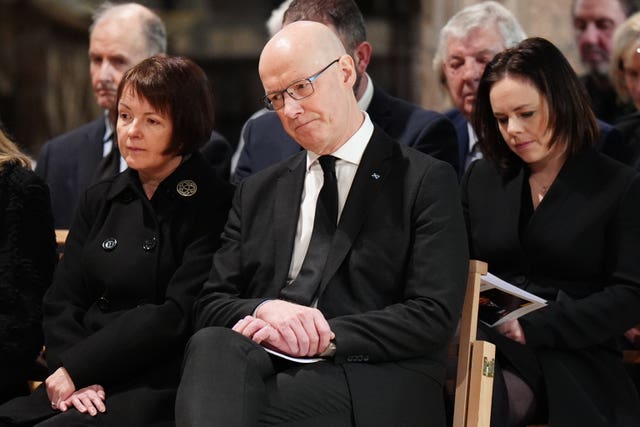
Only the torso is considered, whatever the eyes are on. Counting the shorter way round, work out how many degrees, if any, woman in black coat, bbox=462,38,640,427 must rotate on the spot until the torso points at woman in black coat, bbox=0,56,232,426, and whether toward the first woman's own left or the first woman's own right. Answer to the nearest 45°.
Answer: approximately 45° to the first woman's own right

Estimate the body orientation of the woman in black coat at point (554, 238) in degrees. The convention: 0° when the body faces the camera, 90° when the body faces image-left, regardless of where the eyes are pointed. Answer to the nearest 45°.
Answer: approximately 45°

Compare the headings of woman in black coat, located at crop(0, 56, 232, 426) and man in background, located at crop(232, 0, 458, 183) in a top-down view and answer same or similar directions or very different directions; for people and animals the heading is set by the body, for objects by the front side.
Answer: same or similar directions

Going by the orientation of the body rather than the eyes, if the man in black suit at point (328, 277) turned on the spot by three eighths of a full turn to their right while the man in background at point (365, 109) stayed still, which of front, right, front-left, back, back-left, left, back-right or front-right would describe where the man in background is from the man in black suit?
front

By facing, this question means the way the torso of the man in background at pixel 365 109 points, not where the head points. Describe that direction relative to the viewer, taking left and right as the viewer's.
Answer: facing the viewer and to the left of the viewer

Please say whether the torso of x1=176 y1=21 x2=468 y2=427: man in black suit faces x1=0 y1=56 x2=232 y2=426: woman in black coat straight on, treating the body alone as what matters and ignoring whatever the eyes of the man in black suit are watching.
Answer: no

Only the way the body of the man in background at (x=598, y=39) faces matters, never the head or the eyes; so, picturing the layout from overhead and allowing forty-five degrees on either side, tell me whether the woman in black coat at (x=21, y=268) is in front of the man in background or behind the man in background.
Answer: in front

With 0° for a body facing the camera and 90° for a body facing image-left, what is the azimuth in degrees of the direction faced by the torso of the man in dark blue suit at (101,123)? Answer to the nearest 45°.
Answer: approximately 45°

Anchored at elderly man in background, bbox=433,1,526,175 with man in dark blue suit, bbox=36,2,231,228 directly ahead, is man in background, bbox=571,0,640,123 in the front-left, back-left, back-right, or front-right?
back-right

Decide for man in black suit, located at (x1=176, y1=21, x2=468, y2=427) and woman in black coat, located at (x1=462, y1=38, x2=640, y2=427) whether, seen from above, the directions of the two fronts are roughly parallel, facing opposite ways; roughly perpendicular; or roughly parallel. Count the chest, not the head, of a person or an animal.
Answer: roughly parallel

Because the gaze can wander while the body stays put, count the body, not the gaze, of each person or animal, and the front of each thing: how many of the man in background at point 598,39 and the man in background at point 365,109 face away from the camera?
0

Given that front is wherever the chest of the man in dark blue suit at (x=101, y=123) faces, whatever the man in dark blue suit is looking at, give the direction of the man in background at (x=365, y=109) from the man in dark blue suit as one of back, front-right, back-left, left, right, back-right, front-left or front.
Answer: left

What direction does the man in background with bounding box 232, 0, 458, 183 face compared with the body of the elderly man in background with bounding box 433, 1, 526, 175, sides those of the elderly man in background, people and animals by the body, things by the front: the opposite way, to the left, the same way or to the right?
the same way

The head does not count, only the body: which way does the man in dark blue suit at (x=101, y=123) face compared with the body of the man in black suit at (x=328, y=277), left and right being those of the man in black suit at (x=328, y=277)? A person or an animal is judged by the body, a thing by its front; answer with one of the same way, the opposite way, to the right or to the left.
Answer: the same way

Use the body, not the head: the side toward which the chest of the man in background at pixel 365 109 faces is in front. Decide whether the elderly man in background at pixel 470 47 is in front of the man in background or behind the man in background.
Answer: behind
